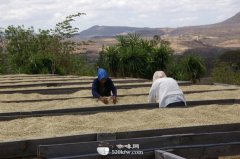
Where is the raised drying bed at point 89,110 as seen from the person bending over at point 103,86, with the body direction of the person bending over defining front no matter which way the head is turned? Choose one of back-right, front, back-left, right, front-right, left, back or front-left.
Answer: front

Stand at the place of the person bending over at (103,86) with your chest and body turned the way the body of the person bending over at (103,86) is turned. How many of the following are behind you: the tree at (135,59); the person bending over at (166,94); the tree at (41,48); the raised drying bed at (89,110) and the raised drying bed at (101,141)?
2

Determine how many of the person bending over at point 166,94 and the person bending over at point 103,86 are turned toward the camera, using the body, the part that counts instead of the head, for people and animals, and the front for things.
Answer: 1

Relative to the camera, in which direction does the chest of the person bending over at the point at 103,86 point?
toward the camera

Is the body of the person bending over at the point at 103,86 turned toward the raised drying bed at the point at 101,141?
yes

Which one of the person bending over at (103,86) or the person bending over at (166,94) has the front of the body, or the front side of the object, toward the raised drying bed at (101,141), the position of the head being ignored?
the person bending over at (103,86)

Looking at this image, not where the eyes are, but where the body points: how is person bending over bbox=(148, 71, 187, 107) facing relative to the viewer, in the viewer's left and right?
facing away from the viewer and to the left of the viewer

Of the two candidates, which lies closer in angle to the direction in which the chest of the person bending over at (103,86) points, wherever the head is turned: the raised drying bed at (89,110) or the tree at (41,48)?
the raised drying bed

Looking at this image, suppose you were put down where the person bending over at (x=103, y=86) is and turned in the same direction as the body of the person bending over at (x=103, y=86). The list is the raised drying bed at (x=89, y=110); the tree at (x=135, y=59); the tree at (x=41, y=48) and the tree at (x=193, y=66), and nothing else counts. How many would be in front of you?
1

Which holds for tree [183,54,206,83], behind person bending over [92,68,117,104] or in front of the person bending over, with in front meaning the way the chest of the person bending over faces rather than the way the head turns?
behind

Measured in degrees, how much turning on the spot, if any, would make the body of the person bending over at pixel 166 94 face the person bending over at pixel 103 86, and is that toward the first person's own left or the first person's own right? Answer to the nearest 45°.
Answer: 0° — they already face them

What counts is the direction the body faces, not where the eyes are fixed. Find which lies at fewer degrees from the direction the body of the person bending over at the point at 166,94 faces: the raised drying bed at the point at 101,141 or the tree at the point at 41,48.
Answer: the tree

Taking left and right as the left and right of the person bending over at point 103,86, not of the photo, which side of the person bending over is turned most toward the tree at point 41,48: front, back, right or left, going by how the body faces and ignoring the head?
back

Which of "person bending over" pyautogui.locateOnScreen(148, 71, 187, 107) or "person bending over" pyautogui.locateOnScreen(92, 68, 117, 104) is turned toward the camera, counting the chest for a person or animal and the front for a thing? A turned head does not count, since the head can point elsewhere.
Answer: "person bending over" pyautogui.locateOnScreen(92, 68, 117, 104)

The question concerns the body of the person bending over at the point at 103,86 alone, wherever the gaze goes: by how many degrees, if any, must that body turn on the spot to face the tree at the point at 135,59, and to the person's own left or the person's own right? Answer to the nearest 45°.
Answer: approximately 180°

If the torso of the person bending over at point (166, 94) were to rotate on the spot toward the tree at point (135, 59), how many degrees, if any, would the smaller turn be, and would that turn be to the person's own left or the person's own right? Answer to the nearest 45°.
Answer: approximately 45° to the person's own right
